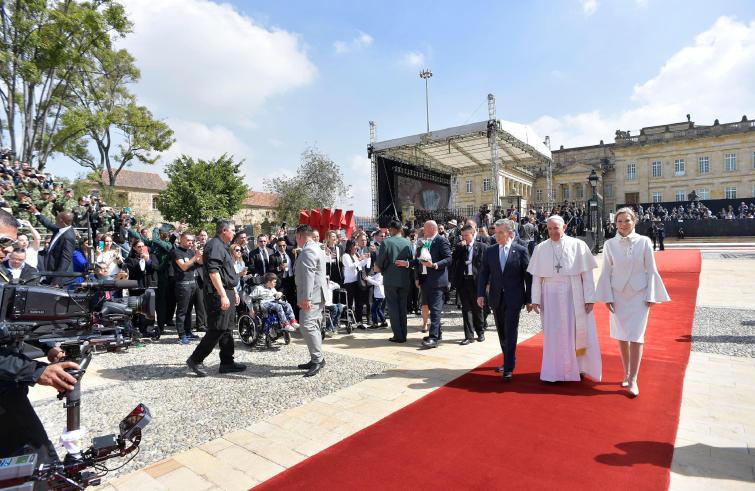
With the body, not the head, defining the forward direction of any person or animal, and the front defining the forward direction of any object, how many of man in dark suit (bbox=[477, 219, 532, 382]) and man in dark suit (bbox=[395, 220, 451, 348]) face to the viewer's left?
1

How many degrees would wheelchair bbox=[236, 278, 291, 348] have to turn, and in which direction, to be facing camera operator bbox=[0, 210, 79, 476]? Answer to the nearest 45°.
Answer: approximately 45° to its right

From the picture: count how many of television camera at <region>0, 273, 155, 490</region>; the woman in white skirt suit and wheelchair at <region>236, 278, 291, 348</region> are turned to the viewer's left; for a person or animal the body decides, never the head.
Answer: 0

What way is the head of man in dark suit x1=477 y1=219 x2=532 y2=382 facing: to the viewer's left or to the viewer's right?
to the viewer's left

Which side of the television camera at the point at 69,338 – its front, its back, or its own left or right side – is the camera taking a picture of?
right

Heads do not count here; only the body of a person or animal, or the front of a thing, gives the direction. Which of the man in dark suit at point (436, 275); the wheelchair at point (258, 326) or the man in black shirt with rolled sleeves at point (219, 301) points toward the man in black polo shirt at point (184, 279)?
the man in dark suit

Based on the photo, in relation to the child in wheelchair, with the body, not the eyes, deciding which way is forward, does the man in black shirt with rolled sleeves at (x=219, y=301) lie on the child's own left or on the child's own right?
on the child's own right

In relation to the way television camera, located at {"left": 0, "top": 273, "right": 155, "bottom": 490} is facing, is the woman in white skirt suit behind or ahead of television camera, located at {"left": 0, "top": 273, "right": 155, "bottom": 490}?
ahead

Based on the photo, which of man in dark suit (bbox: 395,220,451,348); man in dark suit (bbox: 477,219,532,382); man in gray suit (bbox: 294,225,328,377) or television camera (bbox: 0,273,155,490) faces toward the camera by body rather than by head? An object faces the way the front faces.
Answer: man in dark suit (bbox: 477,219,532,382)

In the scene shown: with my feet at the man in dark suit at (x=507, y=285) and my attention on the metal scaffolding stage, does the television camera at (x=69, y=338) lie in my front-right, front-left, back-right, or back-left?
back-left

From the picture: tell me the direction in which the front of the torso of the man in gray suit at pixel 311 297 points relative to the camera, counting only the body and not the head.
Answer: to the viewer's left

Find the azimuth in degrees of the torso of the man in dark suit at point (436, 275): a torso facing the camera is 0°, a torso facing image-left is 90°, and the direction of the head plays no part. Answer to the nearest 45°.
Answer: approximately 90°

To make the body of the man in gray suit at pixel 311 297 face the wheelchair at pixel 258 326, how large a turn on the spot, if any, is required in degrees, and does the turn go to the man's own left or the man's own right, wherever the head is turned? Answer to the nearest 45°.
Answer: approximately 45° to the man's own right

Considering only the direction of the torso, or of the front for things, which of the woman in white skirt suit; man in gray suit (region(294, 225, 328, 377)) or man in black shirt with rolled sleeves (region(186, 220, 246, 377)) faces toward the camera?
the woman in white skirt suit
